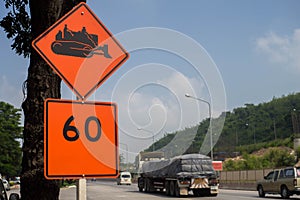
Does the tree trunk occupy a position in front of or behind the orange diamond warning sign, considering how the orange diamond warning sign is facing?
behind

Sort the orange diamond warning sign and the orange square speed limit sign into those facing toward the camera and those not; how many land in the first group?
2

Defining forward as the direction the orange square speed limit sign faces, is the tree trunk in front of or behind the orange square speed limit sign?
behind

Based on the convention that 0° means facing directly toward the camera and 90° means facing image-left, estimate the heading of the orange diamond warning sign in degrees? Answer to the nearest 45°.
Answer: approximately 0°

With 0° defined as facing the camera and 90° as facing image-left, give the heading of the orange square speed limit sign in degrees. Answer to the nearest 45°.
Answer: approximately 0°
